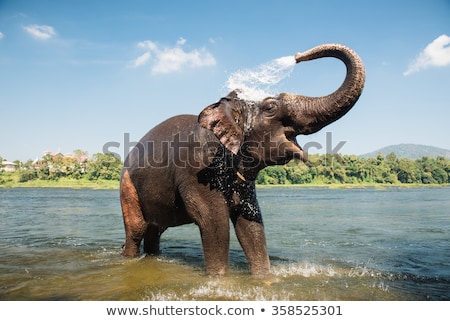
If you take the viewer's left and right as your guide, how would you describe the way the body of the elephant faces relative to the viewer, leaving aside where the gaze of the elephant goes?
facing the viewer and to the right of the viewer
